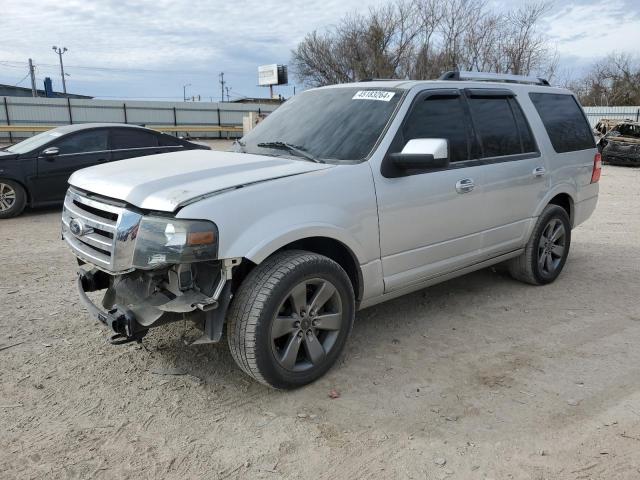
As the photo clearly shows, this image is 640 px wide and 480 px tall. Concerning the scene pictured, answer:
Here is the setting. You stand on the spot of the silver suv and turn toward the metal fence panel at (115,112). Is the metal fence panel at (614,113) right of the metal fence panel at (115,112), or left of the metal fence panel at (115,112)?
right

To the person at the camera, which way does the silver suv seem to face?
facing the viewer and to the left of the viewer

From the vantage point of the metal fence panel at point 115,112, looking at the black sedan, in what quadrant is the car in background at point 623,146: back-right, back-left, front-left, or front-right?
front-left

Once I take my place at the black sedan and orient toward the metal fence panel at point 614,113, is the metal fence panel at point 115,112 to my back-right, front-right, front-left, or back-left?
front-left

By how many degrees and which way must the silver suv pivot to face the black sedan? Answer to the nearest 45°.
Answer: approximately 90° to its right

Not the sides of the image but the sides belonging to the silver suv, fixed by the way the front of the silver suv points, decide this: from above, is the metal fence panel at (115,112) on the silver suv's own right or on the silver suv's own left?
on the silver suv's own right

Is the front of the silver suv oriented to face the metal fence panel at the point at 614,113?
no

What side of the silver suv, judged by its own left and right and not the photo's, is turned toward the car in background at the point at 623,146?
back
